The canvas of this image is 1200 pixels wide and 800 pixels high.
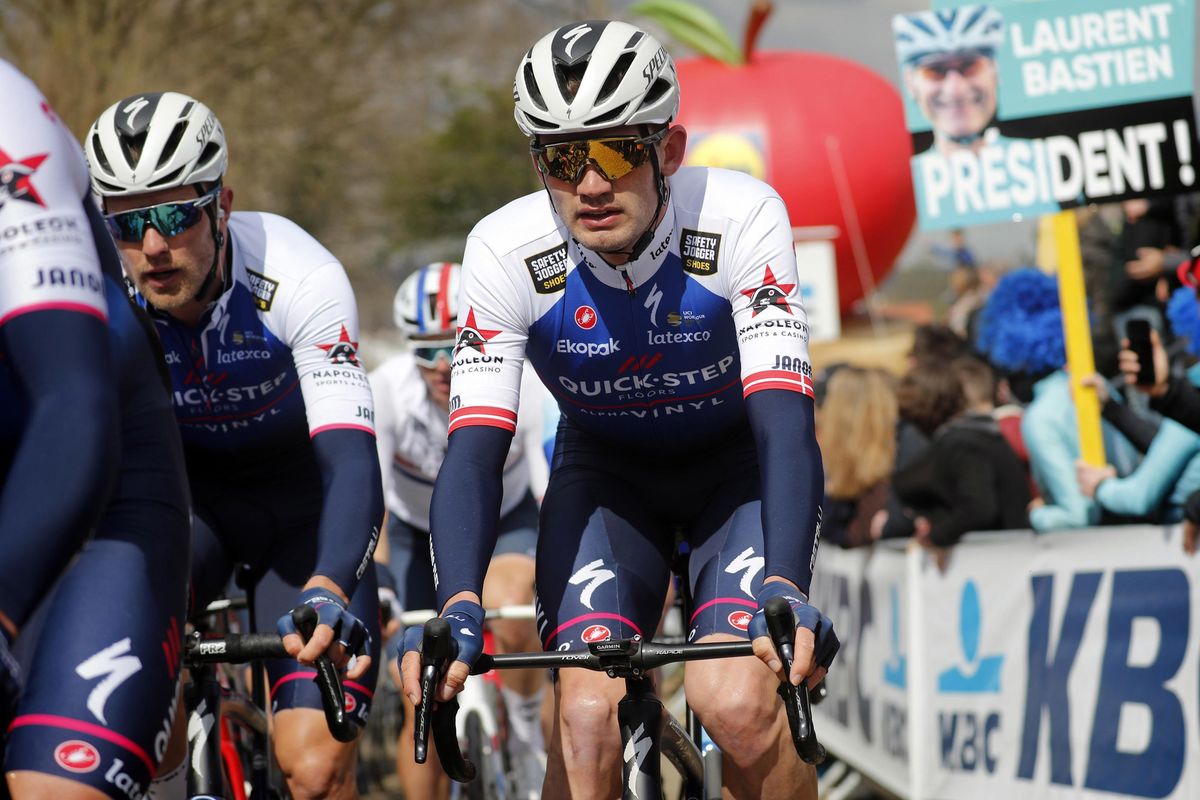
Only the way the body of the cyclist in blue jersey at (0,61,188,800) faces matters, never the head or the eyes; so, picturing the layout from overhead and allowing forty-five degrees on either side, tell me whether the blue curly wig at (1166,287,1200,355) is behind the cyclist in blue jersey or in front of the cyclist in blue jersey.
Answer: behind

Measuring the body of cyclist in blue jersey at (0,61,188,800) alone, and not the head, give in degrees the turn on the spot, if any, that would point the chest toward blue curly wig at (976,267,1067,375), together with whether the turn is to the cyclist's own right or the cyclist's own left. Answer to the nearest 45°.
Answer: approximately 180°

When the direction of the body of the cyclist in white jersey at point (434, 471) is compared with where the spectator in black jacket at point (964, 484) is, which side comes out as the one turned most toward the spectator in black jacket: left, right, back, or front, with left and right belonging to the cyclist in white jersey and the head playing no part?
left

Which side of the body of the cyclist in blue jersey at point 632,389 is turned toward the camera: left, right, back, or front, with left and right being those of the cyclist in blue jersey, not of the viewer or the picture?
front

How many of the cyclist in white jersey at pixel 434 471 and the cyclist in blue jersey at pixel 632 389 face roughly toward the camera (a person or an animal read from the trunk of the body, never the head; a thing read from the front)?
2

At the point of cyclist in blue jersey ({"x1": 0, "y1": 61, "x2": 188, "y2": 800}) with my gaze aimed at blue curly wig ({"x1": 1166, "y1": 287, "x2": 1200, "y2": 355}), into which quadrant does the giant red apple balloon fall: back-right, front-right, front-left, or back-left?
front-left

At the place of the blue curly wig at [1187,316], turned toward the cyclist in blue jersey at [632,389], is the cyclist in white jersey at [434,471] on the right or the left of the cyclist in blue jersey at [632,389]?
right

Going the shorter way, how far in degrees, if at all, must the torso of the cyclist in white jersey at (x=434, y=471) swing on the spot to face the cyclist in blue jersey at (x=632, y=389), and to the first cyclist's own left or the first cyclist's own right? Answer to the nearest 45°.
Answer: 0° — they already face them

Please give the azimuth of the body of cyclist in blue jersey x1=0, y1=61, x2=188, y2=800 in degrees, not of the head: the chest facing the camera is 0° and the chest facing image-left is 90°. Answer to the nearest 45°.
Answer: approximately 45°

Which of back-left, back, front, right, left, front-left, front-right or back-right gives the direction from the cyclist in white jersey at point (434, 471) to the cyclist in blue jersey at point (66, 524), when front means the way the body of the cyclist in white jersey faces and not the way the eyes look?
front

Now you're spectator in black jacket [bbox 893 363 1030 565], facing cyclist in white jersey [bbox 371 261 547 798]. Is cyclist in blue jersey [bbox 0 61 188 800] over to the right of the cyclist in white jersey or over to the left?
left

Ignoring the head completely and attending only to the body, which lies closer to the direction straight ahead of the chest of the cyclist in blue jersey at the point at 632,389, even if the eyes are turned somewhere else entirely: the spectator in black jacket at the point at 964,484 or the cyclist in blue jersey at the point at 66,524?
the cyclist in blue jersey

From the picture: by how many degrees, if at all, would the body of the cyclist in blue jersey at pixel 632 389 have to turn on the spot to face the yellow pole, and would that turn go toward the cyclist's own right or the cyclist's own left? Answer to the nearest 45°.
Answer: approximately 135° to the cyclist's own left

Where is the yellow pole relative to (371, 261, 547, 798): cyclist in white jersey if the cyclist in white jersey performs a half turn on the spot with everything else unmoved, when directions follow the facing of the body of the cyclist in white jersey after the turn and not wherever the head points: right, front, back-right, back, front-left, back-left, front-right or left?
right

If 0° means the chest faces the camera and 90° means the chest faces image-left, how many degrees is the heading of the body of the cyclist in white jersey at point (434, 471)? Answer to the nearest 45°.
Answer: approximately 0°

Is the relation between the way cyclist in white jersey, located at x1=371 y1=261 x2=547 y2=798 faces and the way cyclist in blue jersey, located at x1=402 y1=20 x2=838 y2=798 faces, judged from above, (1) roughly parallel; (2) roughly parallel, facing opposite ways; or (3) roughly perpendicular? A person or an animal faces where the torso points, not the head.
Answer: roughly parallel
